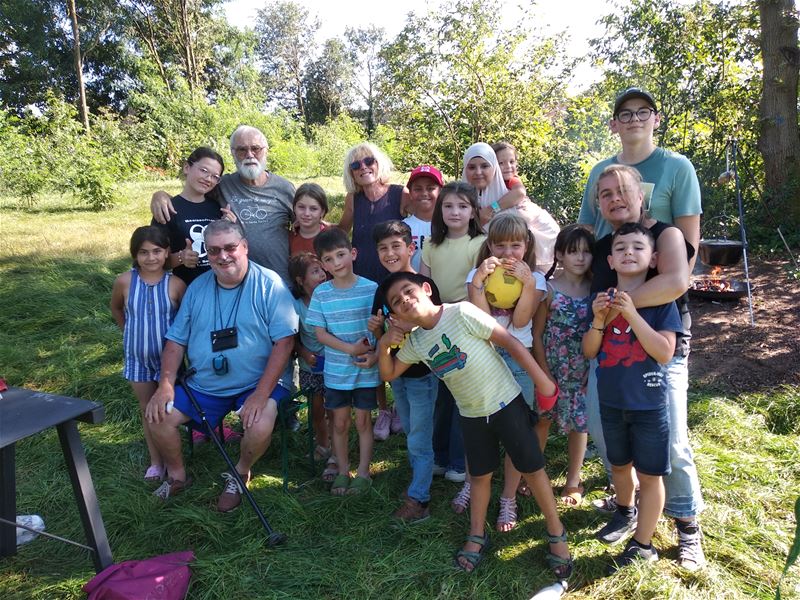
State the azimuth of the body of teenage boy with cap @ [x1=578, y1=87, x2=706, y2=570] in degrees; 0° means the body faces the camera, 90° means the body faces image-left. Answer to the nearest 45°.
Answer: approximately 0°

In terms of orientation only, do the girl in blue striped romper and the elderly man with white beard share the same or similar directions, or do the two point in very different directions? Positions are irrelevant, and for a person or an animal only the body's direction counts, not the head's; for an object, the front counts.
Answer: same or similar directions

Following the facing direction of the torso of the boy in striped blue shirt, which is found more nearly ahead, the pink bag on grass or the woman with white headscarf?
the pink bag on grass

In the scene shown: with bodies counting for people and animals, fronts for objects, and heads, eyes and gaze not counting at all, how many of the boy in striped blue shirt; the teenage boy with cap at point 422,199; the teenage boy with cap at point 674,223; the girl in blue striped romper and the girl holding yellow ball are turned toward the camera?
5

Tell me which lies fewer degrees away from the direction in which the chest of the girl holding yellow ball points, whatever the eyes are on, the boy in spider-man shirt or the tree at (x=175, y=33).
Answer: the boy in spider-man shirt

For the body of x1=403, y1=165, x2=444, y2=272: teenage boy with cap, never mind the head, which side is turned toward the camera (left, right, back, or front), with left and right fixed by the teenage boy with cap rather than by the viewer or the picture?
front

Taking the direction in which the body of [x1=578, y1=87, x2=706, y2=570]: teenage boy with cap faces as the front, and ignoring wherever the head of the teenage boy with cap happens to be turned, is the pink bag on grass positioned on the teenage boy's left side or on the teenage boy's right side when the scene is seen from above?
on the teenage boy's right side

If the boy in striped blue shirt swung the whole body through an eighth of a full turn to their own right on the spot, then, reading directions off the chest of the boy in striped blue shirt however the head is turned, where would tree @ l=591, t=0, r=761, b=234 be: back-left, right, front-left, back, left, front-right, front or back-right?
back

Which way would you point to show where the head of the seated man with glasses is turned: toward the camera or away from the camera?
toward the camera

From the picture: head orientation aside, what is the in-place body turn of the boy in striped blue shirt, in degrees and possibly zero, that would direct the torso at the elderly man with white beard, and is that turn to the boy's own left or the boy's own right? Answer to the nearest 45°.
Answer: approximately 135° to the boy's own right

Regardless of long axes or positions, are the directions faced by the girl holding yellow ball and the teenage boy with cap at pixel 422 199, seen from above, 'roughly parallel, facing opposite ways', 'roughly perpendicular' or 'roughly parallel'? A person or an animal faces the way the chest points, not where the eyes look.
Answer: roughly parallel

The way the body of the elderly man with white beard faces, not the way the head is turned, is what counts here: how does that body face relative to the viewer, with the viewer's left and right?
facing the viewer

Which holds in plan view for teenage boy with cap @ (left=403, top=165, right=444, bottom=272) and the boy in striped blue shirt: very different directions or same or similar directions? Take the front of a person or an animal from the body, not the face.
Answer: same or similar directions

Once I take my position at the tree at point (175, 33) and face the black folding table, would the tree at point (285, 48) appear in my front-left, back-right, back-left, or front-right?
back-left

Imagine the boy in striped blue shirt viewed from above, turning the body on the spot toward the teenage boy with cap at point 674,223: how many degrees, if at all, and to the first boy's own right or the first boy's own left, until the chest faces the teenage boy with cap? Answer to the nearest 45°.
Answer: approximately 45° to the first boy's own left

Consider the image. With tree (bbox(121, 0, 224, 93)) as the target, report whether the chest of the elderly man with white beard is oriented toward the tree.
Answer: no

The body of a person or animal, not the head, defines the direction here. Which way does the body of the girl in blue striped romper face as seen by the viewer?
toward the camera
